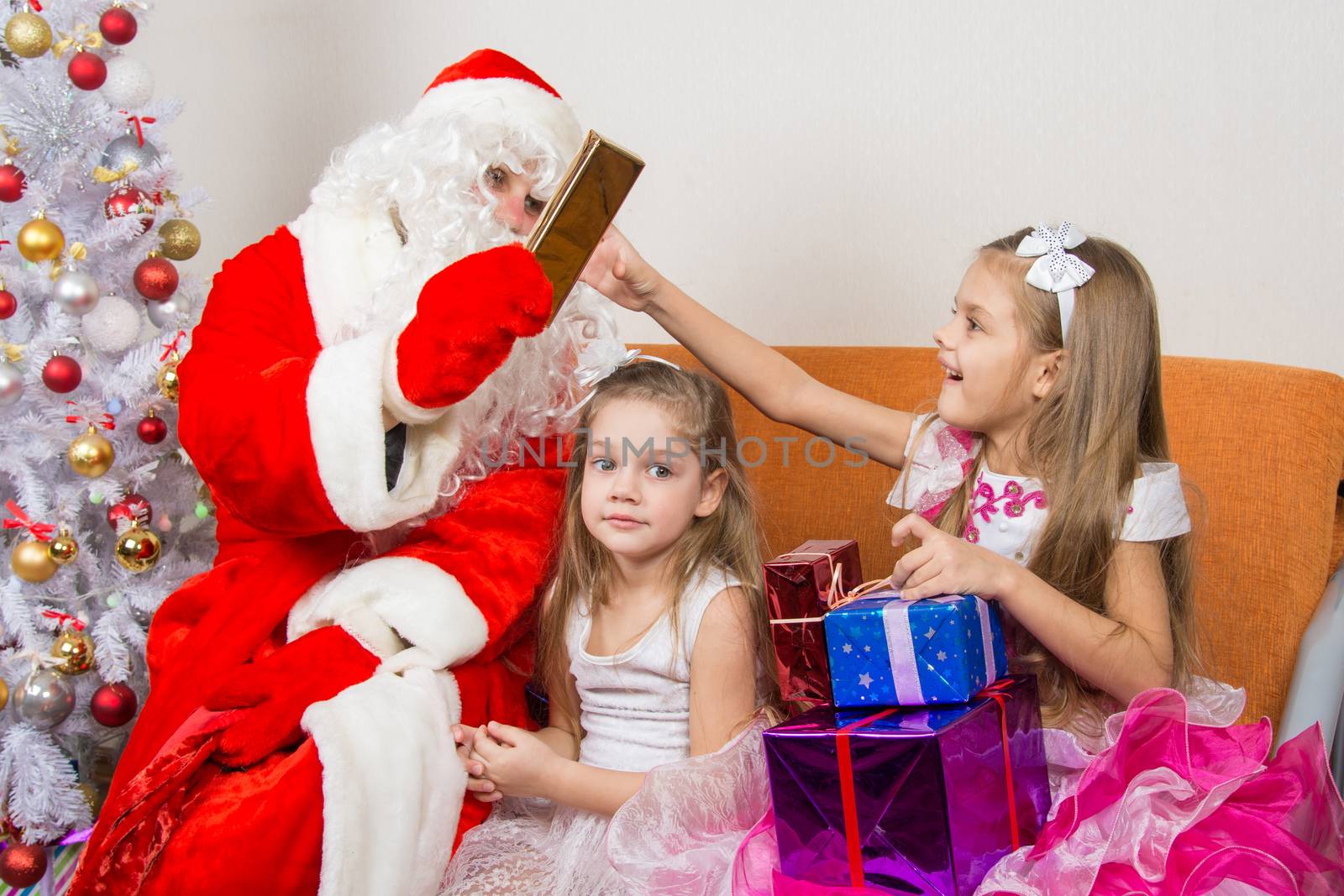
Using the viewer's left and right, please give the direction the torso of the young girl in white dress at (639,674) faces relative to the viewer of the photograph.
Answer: facing the viewer and to the left of the viewer

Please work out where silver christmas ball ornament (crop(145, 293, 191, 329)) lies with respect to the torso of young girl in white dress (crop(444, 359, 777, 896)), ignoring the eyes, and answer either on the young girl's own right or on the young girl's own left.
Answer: on the young girl's own right

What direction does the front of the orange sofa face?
toward the camera

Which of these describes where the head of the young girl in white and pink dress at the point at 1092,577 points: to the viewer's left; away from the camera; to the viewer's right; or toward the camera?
to the viewer's left

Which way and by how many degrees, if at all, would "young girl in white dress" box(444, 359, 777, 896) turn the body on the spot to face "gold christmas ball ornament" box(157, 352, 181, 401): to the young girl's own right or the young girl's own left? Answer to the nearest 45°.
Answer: approximately 90° to the young girl's own right

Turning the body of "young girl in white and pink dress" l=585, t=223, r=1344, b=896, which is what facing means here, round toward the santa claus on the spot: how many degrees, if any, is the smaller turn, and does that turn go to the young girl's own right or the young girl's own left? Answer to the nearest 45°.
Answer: approximately 45° to the young girl's own right

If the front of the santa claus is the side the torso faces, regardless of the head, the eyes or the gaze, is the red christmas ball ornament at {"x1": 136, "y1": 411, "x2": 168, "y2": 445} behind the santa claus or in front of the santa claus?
behind

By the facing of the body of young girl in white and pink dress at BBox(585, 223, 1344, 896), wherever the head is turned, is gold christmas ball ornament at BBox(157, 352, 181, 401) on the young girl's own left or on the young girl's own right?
on the young girl's own right

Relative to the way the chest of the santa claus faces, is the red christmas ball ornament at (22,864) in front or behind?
behind
